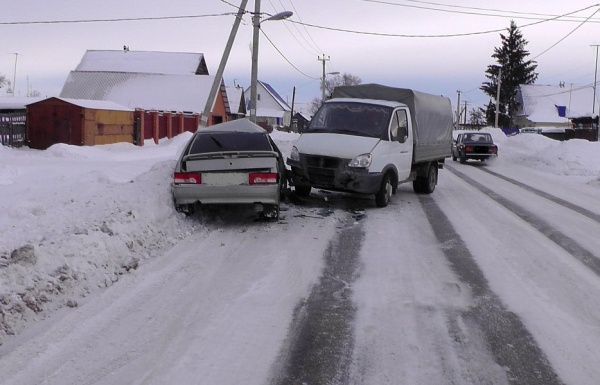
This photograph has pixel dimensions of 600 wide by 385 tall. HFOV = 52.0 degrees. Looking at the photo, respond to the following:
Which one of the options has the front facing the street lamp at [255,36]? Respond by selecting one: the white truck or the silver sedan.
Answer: the silver sedan

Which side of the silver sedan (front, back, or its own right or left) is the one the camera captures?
back

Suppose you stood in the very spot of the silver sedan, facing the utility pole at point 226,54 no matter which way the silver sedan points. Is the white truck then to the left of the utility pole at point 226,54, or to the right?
right

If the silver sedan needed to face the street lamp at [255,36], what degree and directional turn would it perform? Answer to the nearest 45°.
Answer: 0° — it already faces it

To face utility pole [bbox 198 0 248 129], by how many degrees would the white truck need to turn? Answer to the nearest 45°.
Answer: approximately 90° to its right

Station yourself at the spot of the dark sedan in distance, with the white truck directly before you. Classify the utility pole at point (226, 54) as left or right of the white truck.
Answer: right

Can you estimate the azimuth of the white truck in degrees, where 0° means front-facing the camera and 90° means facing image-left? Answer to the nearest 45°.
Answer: approximately 45°

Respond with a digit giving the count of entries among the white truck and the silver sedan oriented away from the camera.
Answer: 1

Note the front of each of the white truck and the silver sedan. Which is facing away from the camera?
the silver sedan

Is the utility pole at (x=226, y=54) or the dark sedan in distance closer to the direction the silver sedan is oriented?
the utility pole

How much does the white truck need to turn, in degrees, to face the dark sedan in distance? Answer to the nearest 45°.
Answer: approximately 135° to its right

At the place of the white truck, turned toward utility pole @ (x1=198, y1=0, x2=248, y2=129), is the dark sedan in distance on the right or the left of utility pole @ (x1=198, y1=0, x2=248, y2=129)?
right

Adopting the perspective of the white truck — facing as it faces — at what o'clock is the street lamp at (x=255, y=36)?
The street lamp is roughly at 4 o'clock from the white truck.

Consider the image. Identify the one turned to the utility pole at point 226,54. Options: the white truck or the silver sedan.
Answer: the silver sedan

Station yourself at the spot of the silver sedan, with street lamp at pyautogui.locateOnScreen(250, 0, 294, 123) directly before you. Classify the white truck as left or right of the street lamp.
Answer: right

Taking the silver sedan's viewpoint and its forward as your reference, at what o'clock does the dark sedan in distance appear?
The dark sedan in distance is roughly at 1 o'clock from the silver sedan.
